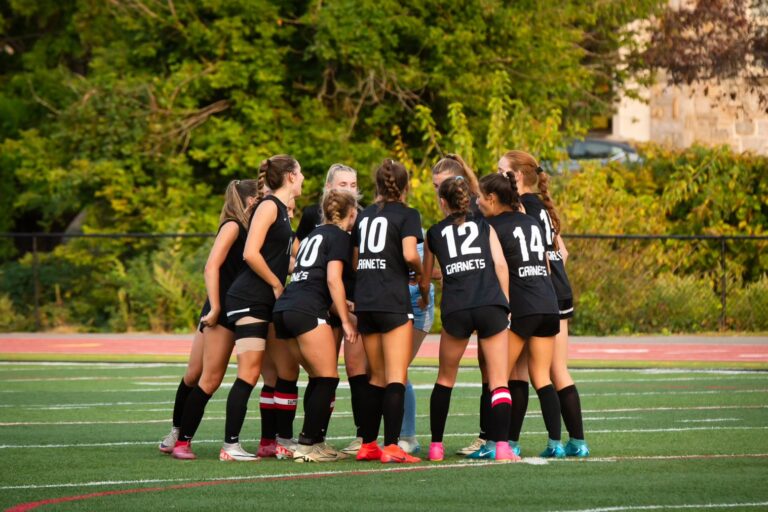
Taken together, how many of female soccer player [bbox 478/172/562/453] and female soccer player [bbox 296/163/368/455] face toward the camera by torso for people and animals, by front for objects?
1

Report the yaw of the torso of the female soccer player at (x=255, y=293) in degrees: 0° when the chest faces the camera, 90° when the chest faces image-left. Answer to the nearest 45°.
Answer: approximately 270°

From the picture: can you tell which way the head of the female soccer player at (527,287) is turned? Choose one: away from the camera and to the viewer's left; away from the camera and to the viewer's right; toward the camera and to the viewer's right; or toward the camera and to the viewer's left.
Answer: away from the camera and to the viewer's left

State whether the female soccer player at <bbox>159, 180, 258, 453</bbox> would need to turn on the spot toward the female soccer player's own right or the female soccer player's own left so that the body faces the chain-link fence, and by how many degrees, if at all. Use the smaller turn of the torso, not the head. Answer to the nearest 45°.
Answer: approximately 45° to the female soccer player's own left

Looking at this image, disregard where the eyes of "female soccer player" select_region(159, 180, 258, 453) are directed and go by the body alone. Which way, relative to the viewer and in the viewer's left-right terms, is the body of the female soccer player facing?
facing to the right of the viewer

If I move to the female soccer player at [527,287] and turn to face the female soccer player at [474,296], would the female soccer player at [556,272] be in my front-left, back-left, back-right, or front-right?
back-right

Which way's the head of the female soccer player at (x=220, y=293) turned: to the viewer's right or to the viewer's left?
to the viewer's right

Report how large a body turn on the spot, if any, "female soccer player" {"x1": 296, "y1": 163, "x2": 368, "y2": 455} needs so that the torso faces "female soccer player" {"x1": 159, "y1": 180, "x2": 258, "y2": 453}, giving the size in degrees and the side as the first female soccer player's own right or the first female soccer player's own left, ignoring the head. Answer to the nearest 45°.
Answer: approximately 90° to the first female soccer player's own right

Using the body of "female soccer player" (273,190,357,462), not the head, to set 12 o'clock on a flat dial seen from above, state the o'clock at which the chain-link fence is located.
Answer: The chain-link fence is roughly at 11 o'clock from the female soccer player.

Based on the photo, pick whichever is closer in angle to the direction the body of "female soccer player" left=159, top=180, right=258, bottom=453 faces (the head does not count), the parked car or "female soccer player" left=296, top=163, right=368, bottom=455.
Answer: the female soccer player

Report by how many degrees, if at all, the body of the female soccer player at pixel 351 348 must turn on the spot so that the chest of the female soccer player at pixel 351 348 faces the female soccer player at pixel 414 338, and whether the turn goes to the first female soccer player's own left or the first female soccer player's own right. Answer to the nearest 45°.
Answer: approximately 90° to the first female soccer player's own left
